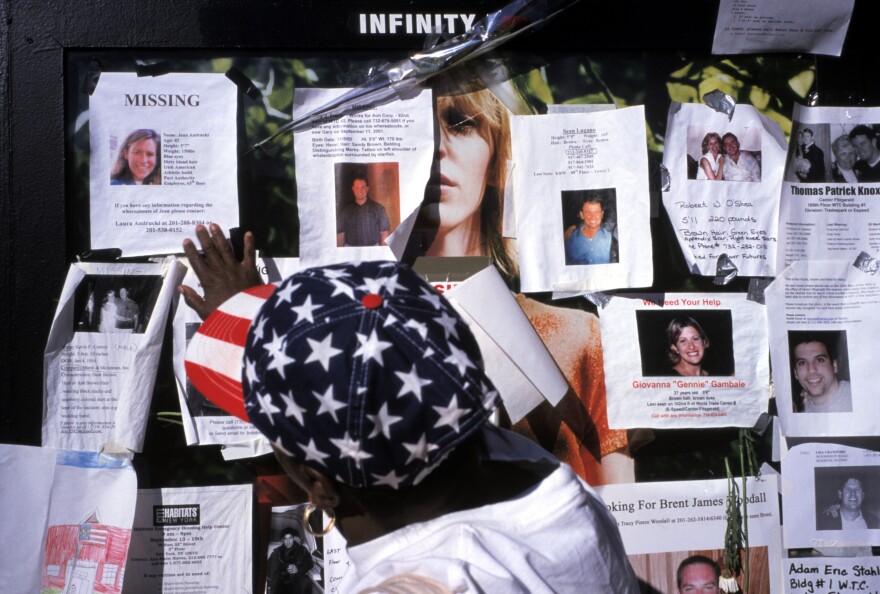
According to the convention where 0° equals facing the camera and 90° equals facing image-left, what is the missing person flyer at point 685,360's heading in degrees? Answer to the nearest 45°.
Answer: approximately 0°

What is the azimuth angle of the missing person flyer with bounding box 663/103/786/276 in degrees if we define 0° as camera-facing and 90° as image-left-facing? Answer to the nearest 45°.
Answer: approximately 0°

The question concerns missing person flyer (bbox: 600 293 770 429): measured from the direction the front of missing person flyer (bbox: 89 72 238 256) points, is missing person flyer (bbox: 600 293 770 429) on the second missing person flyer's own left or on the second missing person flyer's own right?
on the second missing person flyer's own left

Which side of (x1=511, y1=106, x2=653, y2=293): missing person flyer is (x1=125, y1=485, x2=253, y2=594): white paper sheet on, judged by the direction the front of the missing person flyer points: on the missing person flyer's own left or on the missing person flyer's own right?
on the missing person flyer's own right
